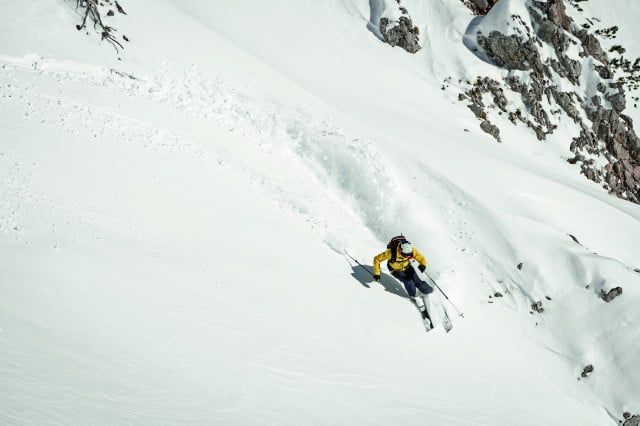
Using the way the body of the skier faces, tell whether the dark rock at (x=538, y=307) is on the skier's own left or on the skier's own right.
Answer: on the skier's own left

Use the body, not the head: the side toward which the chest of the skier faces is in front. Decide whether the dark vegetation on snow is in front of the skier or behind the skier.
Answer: behind

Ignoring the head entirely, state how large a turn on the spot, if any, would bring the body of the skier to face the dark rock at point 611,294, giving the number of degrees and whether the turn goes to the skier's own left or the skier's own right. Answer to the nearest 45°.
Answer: approximately 90° to the skier's own left

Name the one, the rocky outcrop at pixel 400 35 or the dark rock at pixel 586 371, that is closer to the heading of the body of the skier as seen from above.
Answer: the dark rock

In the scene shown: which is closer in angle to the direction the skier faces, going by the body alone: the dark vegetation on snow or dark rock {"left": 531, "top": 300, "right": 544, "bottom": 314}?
the dark rock

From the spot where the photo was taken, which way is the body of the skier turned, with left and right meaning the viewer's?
facing the viewer and to the right of the viewer

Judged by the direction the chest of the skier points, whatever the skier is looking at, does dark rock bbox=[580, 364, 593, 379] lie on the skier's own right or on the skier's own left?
on the skier's own left

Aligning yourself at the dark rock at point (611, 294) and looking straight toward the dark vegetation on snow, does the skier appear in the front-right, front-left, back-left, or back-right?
front-left
